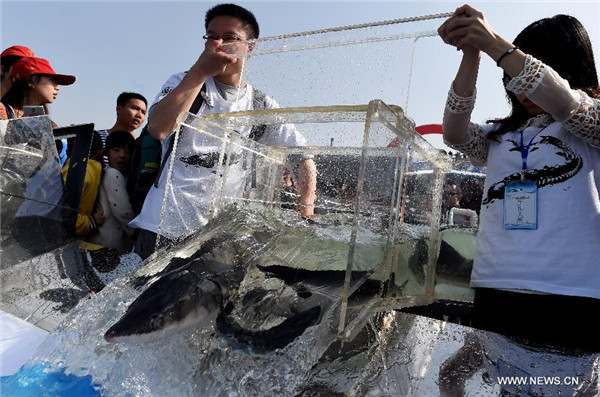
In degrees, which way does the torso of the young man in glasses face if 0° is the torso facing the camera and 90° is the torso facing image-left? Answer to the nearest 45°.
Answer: approximately 0°

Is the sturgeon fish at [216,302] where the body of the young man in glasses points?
yes

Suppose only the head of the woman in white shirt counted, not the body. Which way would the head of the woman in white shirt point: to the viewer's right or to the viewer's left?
to the viewer's left

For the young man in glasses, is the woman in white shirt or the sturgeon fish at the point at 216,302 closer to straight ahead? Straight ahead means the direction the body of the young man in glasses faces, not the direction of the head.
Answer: the sturgeon fish
